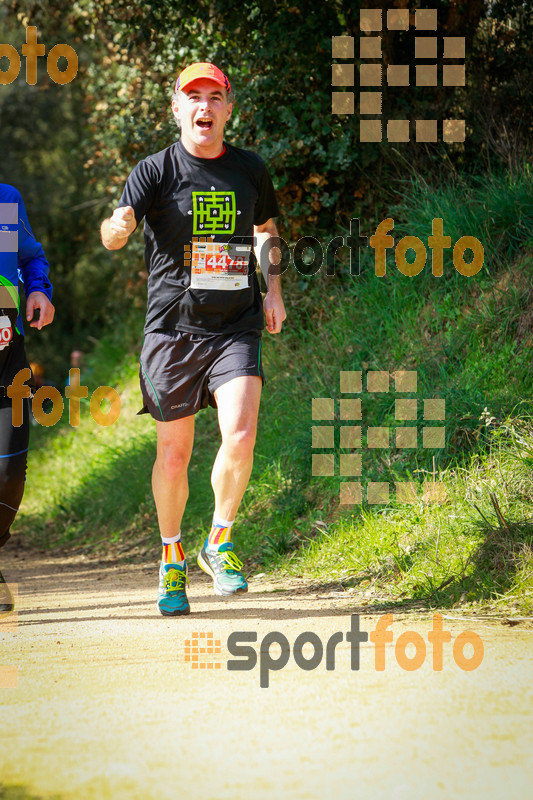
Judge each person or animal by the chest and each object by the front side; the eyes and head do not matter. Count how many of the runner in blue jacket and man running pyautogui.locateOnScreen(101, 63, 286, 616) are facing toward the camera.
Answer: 2

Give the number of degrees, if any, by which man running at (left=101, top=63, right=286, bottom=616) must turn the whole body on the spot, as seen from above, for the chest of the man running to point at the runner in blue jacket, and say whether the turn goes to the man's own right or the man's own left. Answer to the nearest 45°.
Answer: approximately 90° to the man's own right

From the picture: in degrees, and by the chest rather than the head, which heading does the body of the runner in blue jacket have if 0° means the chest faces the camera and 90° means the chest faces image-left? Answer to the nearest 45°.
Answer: approximately 0°

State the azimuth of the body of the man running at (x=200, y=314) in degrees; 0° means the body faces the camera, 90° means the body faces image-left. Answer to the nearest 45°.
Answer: approximately 0°

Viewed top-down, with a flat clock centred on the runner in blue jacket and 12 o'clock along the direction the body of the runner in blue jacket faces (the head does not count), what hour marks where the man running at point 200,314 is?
The man running is roughly at 10 o'clock from the runner in blue jacket.
